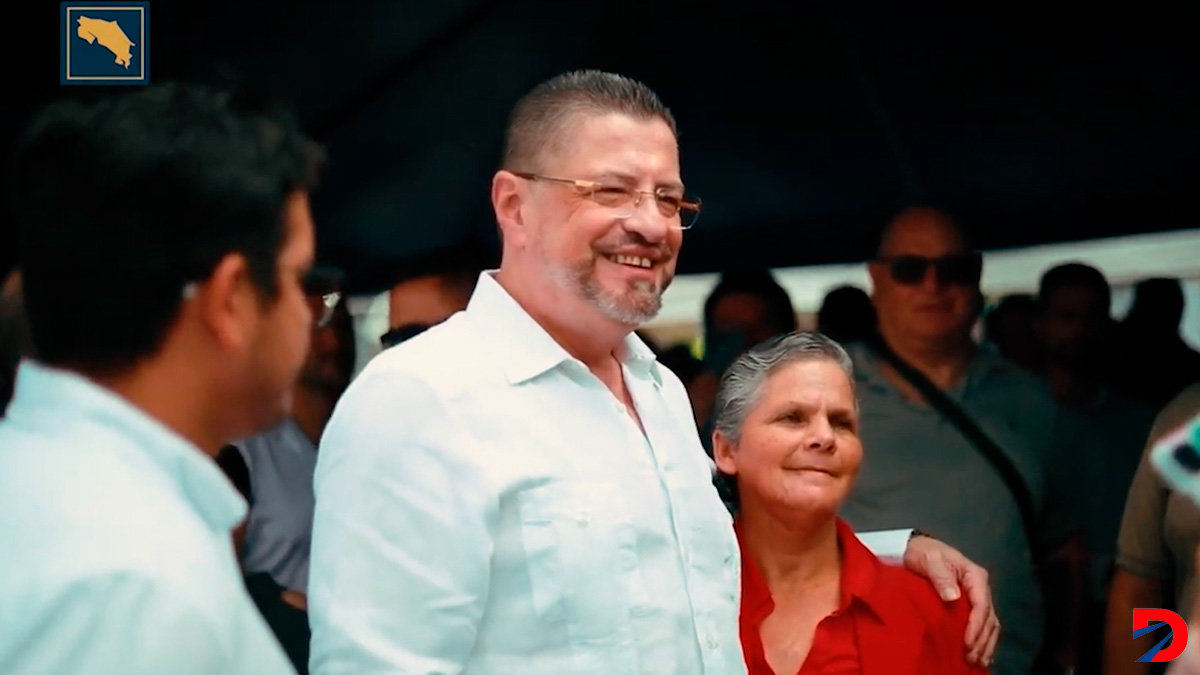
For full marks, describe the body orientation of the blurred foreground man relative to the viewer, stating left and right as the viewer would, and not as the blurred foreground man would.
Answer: facing away from the viewer and to the right of the viewer

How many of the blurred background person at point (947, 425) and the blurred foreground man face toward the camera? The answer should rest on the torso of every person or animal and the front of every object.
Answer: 1

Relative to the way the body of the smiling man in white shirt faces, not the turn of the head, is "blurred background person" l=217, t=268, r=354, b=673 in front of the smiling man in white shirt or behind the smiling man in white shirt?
behind

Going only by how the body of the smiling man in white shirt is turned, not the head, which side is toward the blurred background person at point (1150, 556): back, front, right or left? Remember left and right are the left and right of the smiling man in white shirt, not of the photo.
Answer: left

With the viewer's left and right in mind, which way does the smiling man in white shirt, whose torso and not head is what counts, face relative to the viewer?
facing the viewer and to the right of the viewer

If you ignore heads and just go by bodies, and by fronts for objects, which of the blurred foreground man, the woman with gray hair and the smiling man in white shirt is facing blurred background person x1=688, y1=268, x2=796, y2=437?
the blurred foreground man

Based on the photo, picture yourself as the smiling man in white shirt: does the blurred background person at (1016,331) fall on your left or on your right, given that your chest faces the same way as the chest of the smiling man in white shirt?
on your left

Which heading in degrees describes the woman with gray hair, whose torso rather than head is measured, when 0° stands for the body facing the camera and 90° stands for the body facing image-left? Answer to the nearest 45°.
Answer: approximately 315°

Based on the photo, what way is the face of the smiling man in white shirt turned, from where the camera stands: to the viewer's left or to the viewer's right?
to the viewer's right
